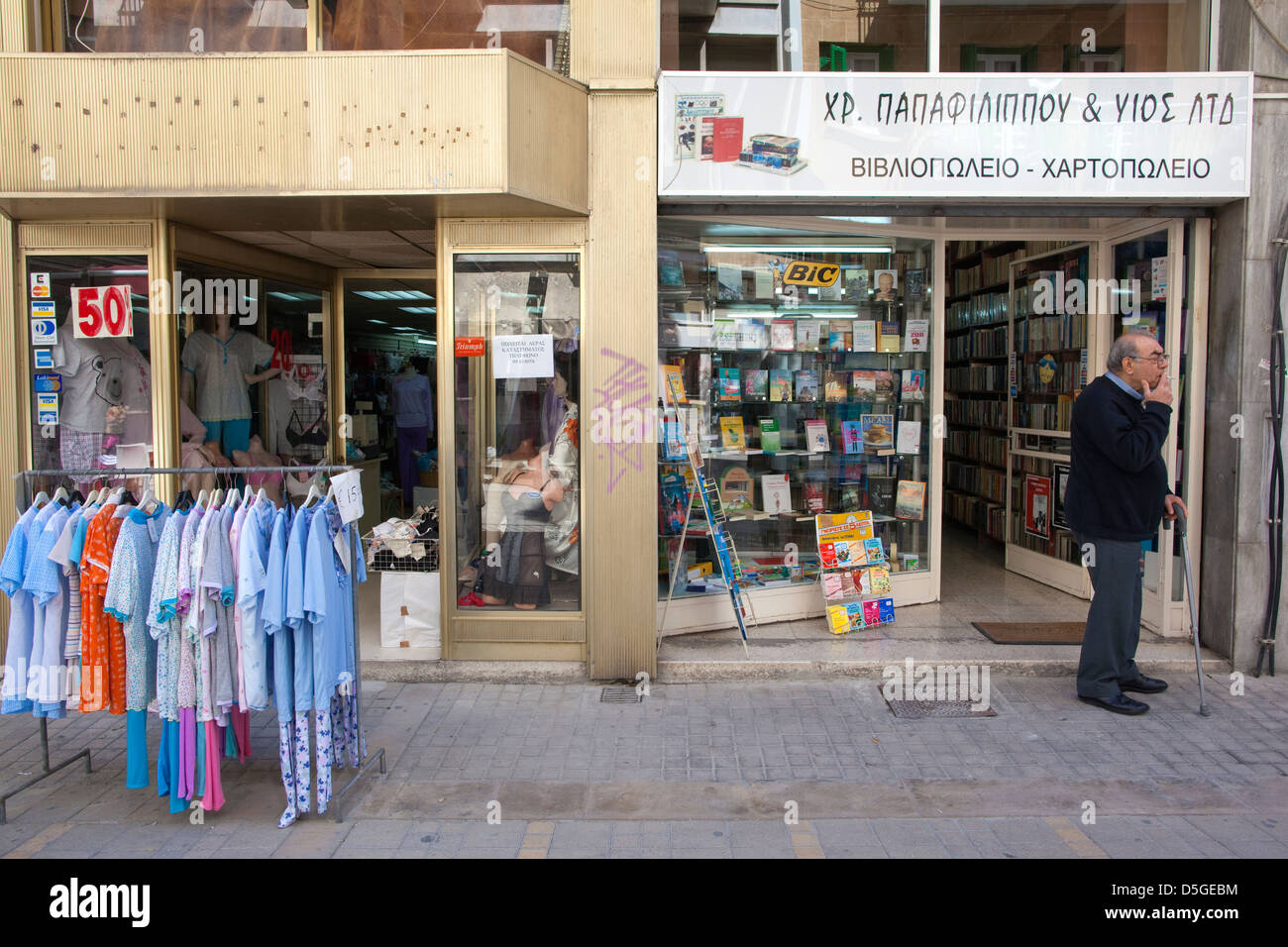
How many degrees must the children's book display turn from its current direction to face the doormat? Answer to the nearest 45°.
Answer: approximately 90° to its left

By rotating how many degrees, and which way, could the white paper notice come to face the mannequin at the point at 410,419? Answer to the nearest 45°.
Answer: approximately 180°

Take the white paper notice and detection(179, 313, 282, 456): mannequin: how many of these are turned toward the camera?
2

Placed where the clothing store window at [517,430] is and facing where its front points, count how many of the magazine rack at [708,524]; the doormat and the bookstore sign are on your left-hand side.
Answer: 3
